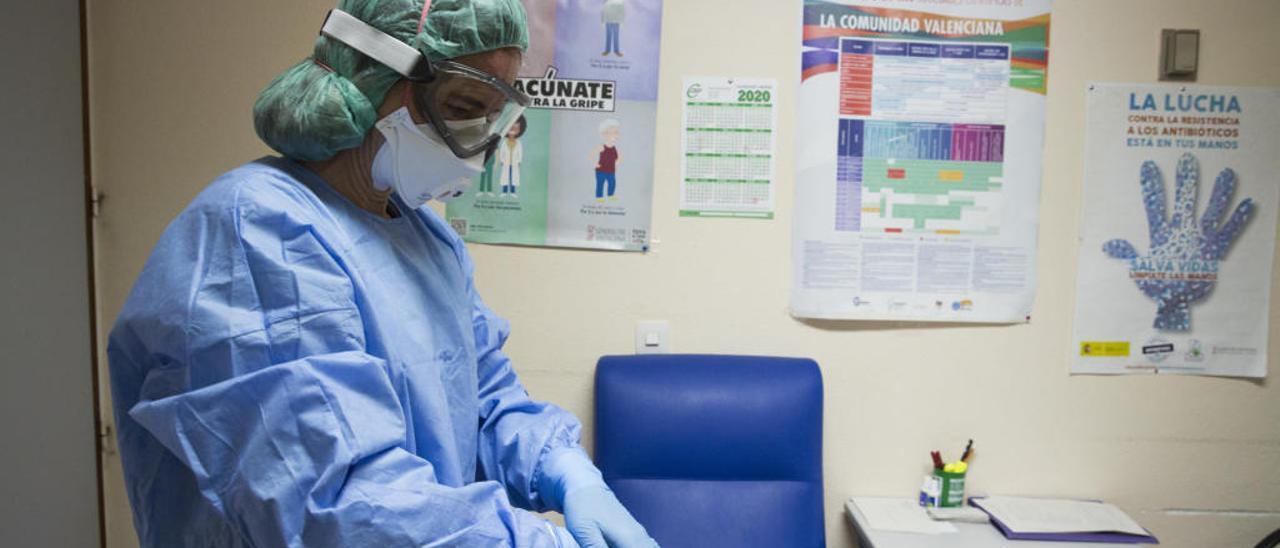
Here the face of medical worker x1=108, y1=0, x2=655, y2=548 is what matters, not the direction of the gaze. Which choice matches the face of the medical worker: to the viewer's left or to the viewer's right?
to the viewer's right

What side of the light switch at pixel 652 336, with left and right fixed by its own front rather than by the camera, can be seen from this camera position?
front

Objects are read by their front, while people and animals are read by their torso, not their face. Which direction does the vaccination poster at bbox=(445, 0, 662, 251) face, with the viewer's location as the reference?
facing the viewer

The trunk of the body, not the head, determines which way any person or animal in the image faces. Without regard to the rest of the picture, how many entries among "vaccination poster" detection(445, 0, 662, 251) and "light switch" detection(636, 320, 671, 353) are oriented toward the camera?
2

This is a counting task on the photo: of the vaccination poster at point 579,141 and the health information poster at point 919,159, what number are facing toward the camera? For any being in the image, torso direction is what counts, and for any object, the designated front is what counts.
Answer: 2

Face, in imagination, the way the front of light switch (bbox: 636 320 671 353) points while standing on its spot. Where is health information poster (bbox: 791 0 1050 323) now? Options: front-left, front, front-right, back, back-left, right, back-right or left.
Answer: left

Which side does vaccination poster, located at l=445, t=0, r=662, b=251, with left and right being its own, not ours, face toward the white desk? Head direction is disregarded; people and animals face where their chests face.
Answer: left

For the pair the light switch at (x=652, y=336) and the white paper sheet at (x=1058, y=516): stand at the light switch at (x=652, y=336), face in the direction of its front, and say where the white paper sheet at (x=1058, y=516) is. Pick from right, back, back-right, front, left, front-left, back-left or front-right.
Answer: left

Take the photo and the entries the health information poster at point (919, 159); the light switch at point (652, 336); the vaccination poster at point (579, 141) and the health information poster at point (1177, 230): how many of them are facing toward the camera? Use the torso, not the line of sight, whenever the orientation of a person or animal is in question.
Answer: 4

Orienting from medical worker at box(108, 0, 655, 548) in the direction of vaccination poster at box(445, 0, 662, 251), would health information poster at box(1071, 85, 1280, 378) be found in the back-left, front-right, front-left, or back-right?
front-right

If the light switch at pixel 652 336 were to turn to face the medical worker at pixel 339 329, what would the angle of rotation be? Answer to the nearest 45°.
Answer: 0° — it already faces them

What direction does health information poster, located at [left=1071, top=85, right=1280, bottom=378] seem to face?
toward the camera
